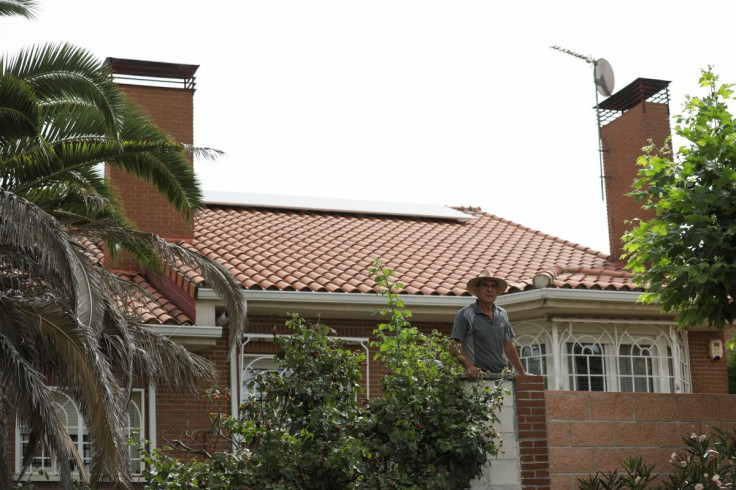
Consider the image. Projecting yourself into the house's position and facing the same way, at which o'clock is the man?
The man is roughly at 12 o'clock from the house.

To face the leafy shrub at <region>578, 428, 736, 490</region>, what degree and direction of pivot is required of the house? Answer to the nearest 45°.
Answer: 0° — it already faces it

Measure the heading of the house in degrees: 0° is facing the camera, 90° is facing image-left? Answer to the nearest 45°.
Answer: approximately 0°
